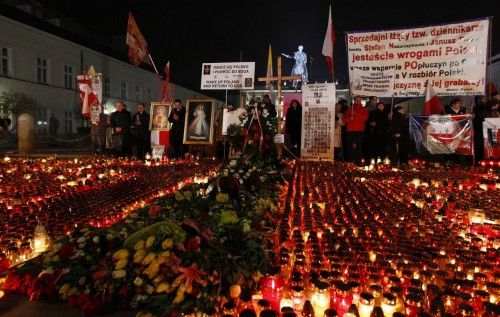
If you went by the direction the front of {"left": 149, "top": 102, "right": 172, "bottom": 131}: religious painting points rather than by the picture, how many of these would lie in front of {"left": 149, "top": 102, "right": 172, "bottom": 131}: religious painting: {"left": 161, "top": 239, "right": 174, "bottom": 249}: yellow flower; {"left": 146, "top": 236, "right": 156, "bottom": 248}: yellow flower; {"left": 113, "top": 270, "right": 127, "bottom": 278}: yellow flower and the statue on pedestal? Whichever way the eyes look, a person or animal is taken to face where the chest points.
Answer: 3

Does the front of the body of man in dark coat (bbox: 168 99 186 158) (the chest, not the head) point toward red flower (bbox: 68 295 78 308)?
yes

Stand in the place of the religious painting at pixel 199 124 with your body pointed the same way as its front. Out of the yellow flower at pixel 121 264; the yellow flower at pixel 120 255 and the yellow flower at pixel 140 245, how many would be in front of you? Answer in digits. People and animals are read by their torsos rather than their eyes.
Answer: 3

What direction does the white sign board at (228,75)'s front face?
toward the camera

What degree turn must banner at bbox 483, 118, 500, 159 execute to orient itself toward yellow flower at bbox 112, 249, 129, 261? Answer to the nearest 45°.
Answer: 0° — it already faces it

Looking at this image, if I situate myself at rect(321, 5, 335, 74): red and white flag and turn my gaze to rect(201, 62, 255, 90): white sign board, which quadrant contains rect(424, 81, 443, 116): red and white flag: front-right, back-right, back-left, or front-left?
back-left

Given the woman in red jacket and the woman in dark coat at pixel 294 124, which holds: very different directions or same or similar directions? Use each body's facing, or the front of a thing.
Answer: same or similar directions

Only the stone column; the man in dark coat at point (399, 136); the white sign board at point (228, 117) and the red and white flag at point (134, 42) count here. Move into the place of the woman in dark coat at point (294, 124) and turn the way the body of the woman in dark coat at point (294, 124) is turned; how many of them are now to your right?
3

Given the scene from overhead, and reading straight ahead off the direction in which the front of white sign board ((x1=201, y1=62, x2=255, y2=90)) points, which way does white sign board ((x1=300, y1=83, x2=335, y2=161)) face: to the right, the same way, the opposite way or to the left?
the same way

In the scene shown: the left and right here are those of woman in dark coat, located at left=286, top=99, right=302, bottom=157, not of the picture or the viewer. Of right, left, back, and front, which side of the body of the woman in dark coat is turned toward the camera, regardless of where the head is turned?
front

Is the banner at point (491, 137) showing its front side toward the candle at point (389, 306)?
yes

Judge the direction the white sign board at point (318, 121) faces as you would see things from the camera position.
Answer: facing the viewer

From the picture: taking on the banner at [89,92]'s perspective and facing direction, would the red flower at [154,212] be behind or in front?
in front

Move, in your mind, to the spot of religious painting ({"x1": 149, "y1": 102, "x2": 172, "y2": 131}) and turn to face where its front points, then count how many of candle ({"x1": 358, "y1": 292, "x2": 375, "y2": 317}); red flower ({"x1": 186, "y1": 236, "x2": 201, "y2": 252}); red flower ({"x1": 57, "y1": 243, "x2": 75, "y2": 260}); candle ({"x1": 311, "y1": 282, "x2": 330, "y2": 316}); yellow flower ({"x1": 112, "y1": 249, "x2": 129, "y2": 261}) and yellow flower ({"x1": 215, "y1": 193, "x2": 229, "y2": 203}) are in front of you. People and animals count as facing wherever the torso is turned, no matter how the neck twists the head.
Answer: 6

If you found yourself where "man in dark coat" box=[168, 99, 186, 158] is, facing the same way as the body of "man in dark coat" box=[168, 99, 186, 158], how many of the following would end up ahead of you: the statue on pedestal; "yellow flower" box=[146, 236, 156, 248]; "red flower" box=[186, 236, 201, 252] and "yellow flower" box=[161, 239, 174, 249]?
3

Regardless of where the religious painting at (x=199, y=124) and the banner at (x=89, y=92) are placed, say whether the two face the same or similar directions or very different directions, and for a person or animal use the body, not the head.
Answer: same or similar directions

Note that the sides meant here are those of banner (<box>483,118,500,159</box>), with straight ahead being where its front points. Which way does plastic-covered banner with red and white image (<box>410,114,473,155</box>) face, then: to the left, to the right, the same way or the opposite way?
the same way

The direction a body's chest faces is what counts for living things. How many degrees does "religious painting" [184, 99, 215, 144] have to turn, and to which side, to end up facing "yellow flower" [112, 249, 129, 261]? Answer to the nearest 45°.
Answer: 0° — it already faces it
